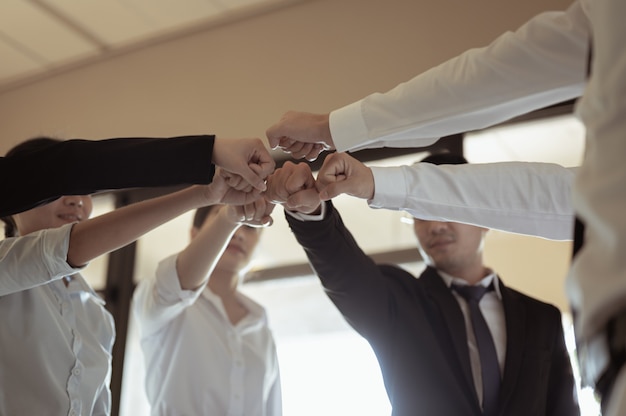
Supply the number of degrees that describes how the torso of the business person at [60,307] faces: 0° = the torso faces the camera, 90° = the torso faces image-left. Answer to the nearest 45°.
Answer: approximately 315°

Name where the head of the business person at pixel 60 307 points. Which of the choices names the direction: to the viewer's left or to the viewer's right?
to the viewer's right

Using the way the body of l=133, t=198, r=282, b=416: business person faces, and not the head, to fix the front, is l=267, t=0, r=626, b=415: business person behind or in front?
in front

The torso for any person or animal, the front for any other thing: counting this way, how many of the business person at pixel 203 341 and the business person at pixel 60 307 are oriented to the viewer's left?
0

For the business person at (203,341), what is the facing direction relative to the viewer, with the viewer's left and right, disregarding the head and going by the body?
facing the viewer and to the right of the viewer
